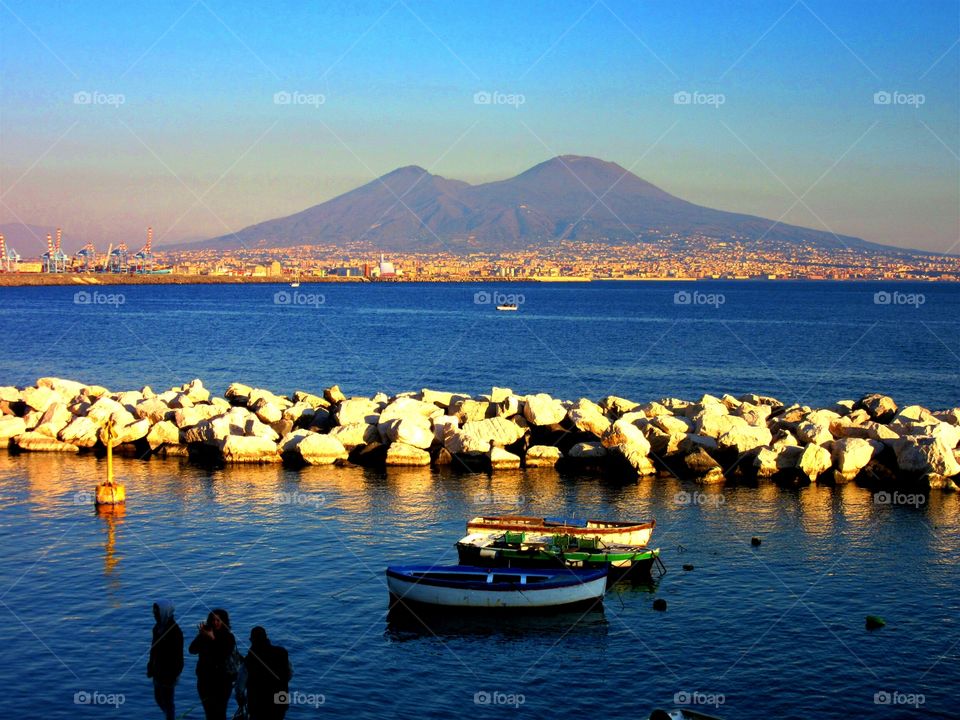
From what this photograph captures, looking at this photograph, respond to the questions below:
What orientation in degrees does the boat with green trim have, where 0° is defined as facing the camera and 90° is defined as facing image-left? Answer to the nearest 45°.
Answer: approximately 270°

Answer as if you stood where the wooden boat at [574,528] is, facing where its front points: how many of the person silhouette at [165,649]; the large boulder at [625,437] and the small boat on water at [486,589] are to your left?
1

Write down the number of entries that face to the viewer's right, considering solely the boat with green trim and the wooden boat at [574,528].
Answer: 2

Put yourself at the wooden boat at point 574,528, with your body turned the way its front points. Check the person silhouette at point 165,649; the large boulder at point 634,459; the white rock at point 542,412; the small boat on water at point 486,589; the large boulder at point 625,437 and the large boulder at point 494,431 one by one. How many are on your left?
4

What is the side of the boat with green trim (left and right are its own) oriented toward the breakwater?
left

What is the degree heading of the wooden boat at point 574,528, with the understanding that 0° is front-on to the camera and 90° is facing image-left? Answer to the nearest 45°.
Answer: approximately 270°

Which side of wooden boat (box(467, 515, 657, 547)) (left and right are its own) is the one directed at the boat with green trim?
right

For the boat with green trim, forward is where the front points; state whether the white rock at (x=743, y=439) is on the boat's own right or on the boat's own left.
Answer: on the boat's own left
